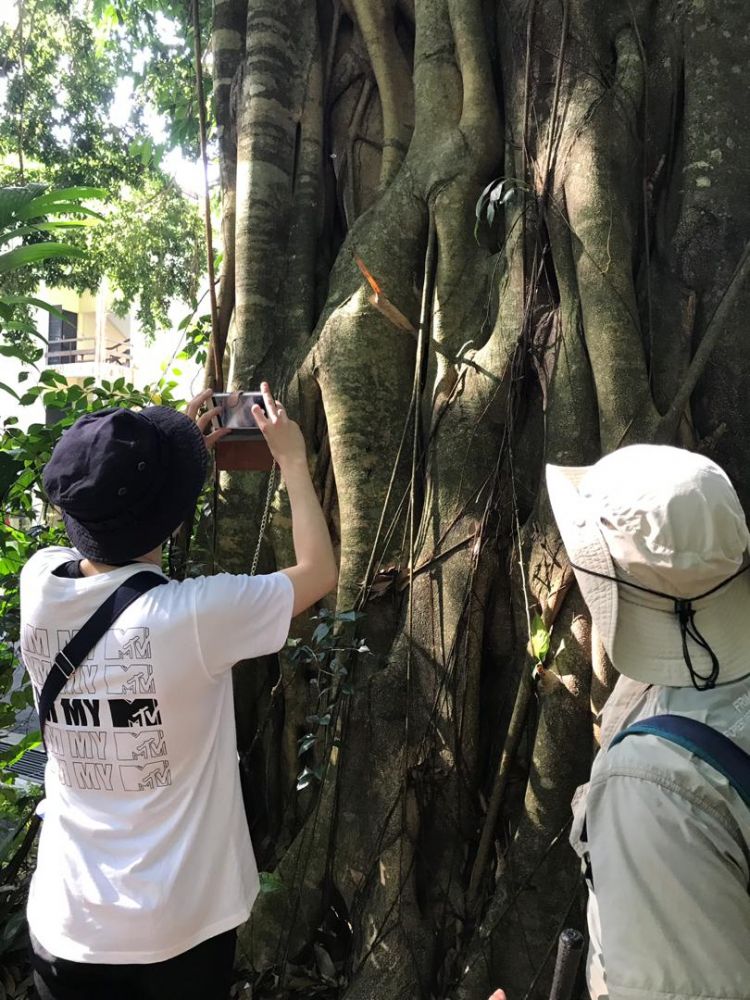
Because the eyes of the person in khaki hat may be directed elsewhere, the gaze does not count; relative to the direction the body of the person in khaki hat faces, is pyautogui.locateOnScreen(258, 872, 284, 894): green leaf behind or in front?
in front

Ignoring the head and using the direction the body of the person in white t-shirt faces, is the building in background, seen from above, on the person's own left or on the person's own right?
on the person's own left

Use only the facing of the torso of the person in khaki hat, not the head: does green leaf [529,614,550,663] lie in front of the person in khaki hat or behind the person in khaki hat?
in front

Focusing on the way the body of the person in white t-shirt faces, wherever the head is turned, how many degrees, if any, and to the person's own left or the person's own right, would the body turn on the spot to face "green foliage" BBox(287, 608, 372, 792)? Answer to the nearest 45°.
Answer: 0° — they already face it

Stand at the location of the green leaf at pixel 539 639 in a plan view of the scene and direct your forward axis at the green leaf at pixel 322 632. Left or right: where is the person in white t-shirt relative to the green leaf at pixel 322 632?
left

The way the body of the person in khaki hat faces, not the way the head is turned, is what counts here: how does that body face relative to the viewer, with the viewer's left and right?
facing away from the viewer and to the left of the viewer

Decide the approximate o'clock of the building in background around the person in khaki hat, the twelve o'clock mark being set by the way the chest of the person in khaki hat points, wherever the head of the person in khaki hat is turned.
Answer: The building in background is roughly at 12 o'clock from the person in khaki hat.

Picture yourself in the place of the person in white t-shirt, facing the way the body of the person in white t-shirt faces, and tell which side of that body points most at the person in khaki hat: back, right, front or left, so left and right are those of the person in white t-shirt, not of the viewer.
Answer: right

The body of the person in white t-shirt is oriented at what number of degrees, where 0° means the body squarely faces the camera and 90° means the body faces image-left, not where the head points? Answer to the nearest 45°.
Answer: approximately 225°

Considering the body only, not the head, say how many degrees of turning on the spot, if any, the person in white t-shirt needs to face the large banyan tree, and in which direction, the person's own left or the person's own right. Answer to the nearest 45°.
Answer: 0° — they already face it

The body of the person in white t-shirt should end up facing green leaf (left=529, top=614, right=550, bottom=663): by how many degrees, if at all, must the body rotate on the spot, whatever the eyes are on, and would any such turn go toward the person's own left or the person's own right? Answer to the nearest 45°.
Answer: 0° — they already face it
